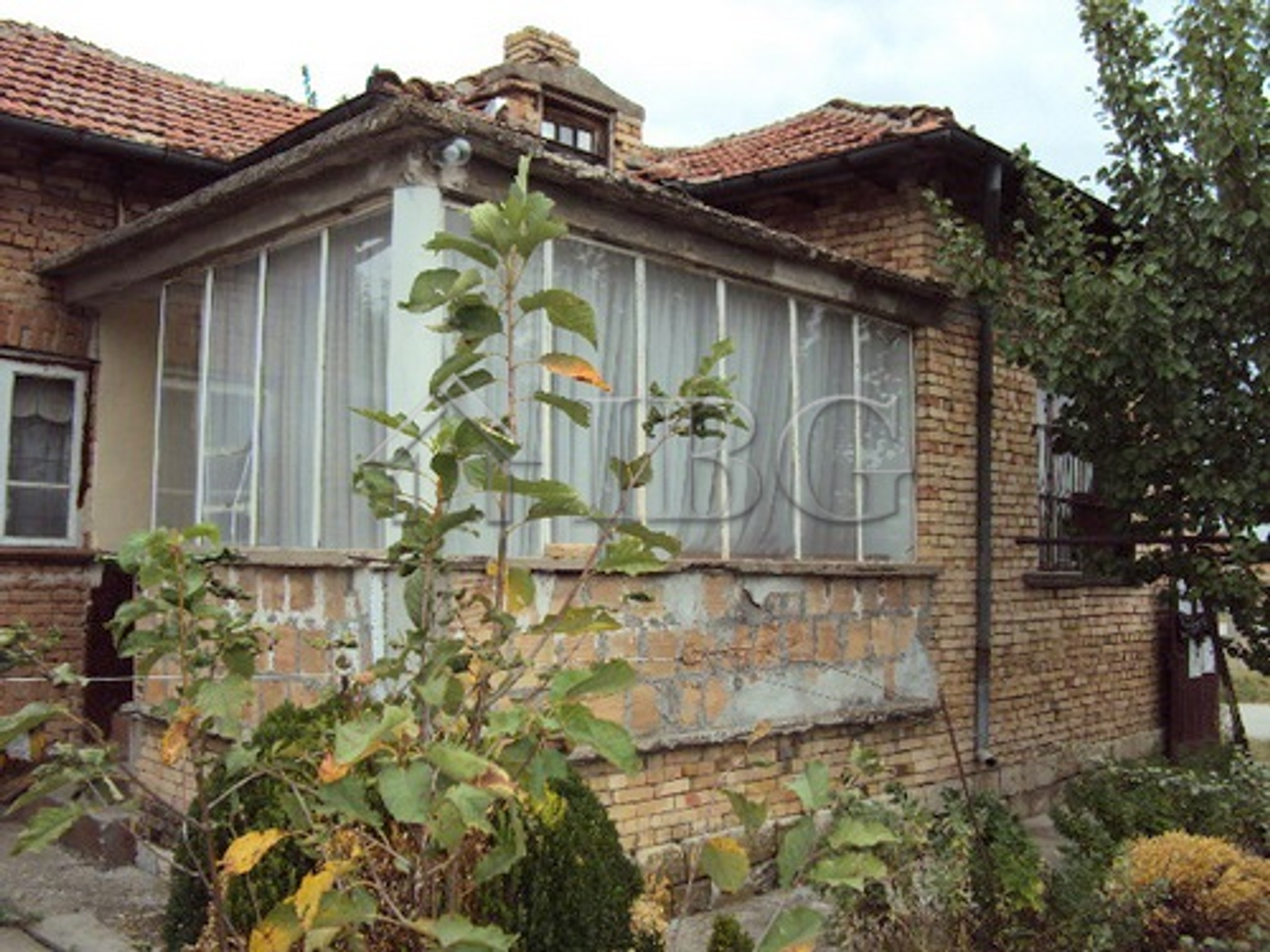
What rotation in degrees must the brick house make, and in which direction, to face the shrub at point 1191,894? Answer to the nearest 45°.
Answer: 0° — it already faces it

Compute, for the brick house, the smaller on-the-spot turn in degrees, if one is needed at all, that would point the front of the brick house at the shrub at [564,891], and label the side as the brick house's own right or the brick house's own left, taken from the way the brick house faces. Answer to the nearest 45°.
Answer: approximately 45° to the brick house's own right

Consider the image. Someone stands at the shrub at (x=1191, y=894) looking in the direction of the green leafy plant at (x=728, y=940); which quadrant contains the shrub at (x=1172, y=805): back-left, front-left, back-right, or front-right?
back-right

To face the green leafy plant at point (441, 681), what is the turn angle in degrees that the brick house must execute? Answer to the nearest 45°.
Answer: approximately 45° to its right

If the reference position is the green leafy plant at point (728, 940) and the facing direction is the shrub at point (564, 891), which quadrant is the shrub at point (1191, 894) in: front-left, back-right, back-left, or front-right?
back-right

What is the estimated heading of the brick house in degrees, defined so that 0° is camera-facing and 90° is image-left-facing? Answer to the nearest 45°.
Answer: approximately 315°
